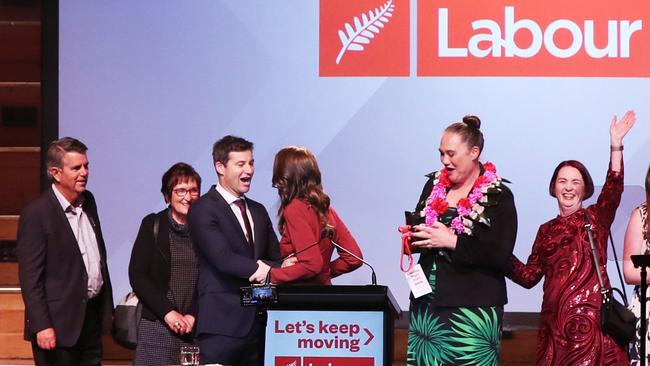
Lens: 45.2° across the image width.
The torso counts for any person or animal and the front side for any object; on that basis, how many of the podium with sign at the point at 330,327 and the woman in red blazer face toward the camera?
1

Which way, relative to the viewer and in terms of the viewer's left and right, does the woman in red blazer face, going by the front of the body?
facing away from the viewer and to the left of the viewer

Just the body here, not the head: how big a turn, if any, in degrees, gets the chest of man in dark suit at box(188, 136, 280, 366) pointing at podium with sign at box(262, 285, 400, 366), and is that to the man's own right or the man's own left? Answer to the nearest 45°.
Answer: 0° — they already face it

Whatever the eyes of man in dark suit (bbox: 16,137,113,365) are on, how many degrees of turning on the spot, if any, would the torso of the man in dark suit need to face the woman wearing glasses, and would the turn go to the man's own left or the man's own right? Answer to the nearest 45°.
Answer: approximately 45° to the man's own left

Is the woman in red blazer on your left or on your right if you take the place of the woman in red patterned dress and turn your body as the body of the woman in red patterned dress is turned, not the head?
on your right

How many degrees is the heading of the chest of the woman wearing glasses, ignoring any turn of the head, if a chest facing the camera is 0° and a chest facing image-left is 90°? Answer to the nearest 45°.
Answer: approximately 315°

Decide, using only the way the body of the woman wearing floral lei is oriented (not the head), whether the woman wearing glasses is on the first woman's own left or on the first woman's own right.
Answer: on the first woman's own right

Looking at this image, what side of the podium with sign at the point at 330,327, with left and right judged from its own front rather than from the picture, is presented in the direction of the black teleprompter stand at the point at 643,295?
left
